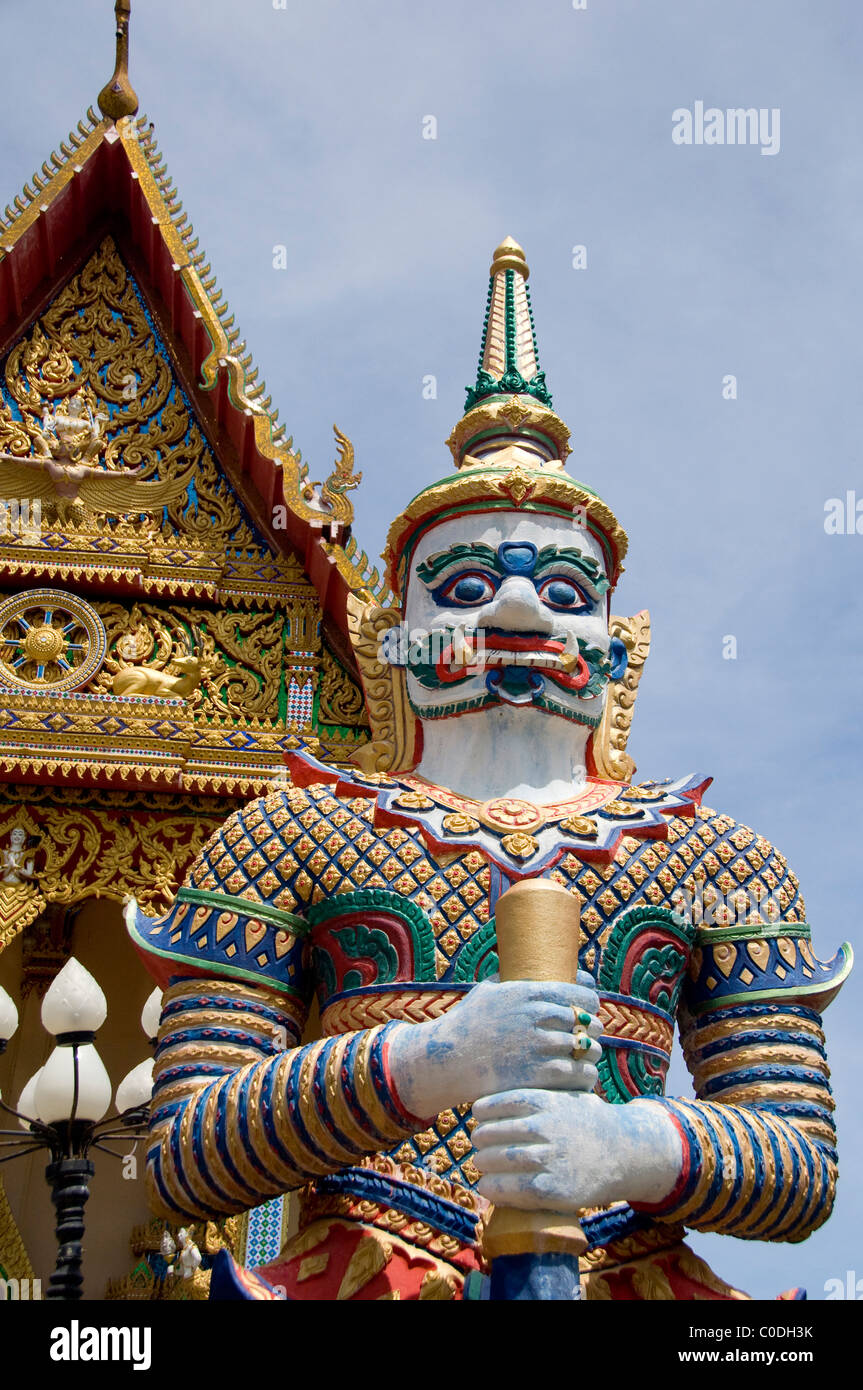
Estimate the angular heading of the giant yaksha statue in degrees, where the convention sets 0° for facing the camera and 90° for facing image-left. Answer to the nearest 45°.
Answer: approximately 0°

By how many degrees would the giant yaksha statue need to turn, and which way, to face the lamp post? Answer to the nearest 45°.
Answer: approximately 135° to its right
